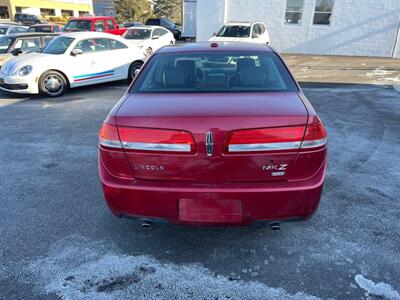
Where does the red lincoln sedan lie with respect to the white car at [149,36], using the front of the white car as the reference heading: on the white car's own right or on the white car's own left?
on the white car's own left

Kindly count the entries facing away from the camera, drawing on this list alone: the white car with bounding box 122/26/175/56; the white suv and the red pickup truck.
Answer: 0

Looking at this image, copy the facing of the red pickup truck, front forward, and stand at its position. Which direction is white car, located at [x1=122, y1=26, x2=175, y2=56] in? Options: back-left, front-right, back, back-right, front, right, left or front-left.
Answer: left

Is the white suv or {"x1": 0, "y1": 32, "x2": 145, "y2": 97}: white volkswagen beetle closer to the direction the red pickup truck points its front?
the white volkswagen beetle

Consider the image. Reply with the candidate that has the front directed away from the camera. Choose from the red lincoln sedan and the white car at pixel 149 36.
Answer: the red lincoln sedan

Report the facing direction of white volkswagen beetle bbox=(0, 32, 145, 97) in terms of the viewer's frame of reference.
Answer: facing the viewer and to the left of the viewer

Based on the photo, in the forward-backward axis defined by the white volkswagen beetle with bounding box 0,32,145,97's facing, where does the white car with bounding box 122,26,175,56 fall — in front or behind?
behind

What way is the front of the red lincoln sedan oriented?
away from the camera

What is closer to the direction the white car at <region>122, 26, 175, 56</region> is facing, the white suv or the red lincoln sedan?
the red lincoln sedan

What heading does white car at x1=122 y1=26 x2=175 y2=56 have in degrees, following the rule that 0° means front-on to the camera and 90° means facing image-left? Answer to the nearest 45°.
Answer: approximately 45°

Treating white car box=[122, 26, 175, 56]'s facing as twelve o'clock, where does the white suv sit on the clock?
The white suv is roughly at 8 o'clock from the white car.

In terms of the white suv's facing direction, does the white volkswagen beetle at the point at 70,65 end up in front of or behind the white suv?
in front

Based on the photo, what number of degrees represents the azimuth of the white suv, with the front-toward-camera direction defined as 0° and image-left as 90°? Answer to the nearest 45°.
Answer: approximately 45°

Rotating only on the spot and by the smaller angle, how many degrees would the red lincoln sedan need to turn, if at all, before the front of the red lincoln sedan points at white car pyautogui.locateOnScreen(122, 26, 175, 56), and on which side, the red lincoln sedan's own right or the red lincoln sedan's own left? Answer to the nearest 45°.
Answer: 0° — it already faces it
